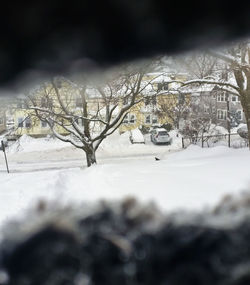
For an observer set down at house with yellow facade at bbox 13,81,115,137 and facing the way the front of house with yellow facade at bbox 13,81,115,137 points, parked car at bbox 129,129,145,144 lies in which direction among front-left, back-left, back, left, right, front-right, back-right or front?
left

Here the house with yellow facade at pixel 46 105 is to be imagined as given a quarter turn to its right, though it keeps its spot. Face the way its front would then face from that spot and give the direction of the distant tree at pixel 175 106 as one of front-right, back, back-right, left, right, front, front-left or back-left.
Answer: back

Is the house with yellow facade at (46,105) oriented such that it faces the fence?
no

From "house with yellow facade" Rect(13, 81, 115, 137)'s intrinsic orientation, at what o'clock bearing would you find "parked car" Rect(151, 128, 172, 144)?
The parked car is roughly at 9 o'clock from the house with yellow facade.

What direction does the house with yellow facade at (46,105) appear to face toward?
toward the camera
